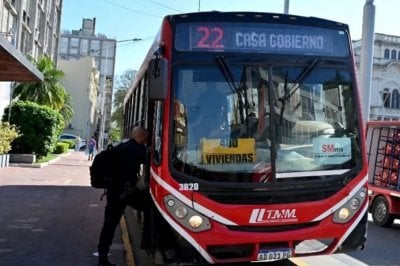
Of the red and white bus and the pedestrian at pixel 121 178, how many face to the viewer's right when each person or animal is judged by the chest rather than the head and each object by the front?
1

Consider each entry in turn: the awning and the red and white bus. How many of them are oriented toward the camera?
1

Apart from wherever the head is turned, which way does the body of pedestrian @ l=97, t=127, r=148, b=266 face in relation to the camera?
to the viewer's right

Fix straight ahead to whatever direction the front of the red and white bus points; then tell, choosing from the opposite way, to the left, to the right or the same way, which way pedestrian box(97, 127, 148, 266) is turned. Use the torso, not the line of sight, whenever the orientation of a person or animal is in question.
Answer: to the left

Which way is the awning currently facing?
to the viewer's right

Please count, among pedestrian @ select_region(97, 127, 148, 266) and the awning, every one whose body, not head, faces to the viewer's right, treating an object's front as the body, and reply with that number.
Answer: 2

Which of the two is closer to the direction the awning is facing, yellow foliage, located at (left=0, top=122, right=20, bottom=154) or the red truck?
the red truck
